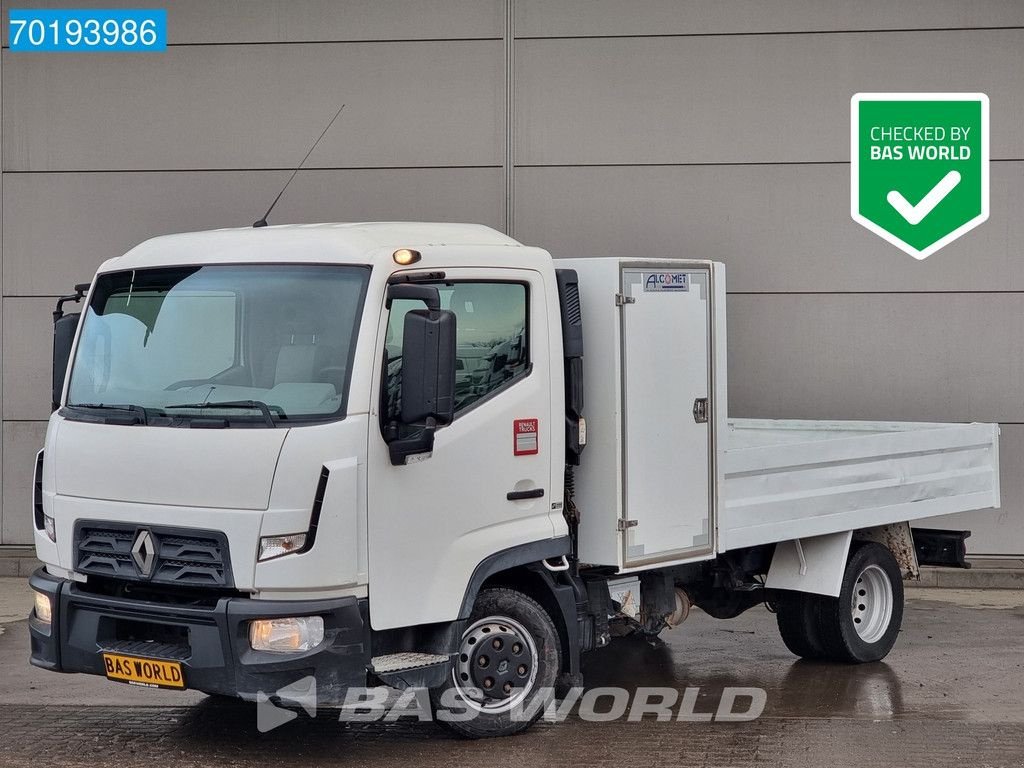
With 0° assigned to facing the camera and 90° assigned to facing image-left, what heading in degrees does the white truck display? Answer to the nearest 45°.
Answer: approximately 45°
